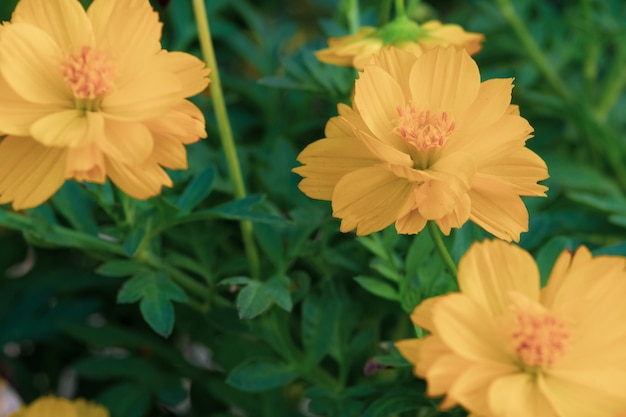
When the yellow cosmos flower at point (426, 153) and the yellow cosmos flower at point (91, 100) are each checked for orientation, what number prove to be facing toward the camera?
2

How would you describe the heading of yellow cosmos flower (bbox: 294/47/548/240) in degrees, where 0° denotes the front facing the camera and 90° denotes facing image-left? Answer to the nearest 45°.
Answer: approximately 0°

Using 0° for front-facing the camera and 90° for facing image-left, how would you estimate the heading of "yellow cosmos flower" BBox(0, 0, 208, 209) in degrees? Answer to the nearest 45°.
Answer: approximately 0°
